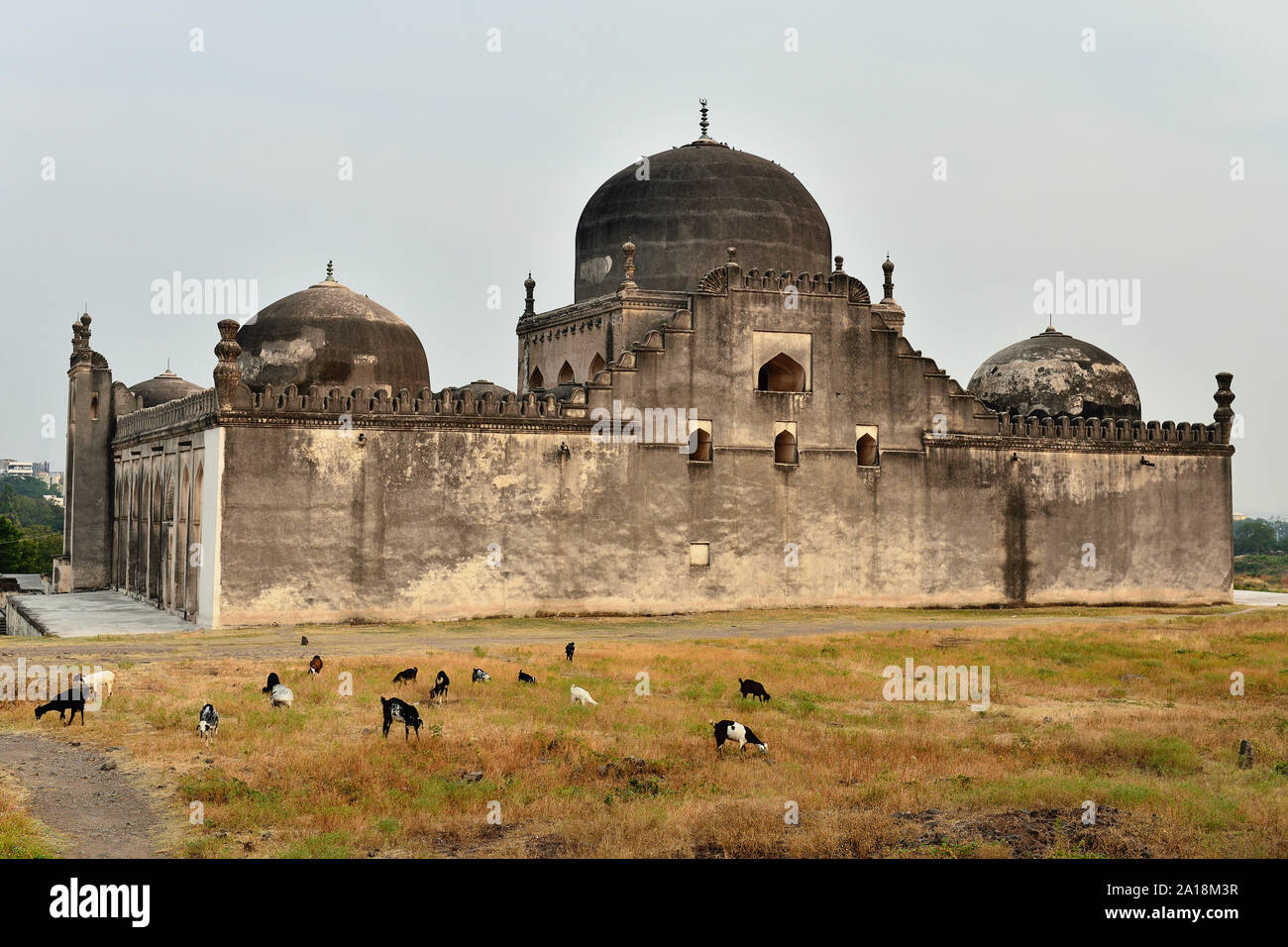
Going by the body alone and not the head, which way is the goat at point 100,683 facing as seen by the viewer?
to the viewer's left

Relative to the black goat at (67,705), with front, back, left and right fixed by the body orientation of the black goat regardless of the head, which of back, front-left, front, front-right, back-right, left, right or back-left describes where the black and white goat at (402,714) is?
back-left

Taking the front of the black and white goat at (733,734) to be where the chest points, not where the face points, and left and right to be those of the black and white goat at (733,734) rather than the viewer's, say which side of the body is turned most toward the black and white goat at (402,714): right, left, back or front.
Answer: back

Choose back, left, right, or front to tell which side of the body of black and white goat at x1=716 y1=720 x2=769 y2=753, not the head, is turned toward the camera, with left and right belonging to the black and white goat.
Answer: right

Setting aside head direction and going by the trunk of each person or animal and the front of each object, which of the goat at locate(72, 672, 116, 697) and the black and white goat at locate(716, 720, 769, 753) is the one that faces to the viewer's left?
the goat

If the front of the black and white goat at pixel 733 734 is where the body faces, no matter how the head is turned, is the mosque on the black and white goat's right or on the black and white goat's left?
on the black and white goat's left

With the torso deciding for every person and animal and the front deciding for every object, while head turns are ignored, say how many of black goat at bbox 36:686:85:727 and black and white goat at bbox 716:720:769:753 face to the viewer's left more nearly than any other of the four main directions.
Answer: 1

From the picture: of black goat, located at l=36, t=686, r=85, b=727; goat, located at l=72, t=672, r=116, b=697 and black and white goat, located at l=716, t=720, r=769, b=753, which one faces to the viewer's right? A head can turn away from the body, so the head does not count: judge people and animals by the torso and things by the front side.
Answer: the black and white goat

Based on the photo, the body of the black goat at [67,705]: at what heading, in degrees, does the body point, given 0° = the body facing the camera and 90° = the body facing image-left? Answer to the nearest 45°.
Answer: approximately 90°
